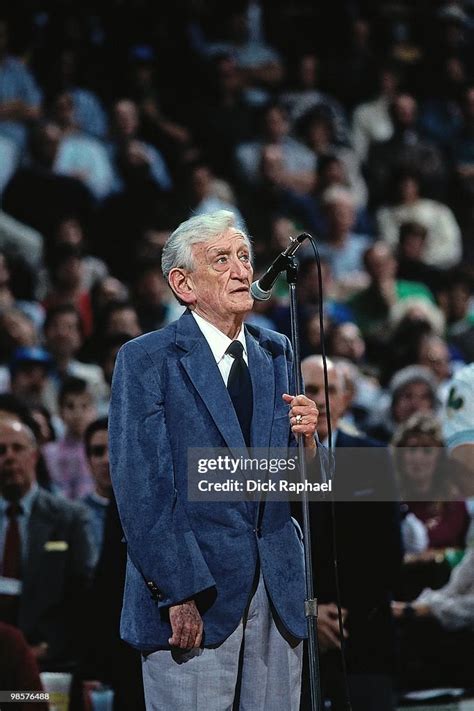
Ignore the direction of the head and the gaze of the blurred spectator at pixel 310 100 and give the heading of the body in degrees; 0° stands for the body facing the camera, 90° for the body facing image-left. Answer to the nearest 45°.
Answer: approximately 0°

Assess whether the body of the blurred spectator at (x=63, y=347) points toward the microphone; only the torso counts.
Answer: yes

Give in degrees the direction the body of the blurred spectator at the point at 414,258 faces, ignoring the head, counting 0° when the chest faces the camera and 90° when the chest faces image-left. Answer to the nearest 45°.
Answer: approximately 0°

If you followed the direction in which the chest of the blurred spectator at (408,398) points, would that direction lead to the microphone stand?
yes
